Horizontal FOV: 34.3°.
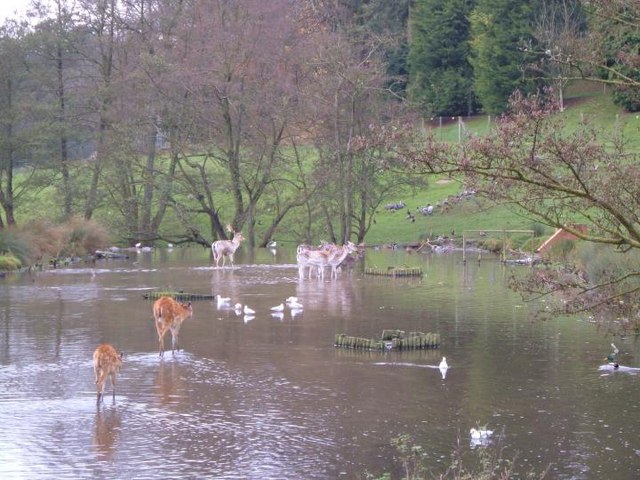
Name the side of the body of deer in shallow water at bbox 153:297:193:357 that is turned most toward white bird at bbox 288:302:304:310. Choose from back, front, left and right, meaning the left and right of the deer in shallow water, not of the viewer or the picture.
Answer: front

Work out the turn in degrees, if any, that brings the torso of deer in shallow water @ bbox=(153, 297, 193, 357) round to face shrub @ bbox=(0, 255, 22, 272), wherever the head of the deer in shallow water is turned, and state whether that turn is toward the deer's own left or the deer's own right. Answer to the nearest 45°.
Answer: approximately 45° to the deer's own left

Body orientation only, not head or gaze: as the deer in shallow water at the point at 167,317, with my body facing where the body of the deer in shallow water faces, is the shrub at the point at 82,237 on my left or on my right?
on my left

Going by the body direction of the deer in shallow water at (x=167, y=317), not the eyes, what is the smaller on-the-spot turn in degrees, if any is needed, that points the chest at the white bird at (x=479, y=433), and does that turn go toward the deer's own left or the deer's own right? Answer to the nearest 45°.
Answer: approximately 90° to the deer's own right

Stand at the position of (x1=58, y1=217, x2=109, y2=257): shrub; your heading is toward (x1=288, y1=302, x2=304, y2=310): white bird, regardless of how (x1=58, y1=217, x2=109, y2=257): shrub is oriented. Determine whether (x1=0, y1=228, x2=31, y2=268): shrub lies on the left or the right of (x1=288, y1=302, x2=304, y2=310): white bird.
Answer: right

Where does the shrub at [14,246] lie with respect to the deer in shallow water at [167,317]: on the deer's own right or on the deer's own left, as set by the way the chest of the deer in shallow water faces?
on the deer's own left

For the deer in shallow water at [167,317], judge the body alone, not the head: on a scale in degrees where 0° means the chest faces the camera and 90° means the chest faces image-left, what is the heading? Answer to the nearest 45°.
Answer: approximately 225°

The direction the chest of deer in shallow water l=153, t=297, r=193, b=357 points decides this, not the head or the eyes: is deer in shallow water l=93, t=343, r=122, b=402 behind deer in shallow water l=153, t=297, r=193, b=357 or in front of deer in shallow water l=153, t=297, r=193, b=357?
behind

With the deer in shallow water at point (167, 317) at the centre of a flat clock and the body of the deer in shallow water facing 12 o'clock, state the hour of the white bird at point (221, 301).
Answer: The white bird is roughly at 11 o'clock from the deer in shallow water.

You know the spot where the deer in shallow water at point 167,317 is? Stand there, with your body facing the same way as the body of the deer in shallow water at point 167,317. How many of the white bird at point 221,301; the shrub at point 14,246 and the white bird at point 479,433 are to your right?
1

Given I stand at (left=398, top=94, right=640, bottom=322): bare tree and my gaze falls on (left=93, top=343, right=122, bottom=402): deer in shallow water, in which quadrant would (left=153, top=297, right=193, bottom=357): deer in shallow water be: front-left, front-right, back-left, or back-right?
front-right

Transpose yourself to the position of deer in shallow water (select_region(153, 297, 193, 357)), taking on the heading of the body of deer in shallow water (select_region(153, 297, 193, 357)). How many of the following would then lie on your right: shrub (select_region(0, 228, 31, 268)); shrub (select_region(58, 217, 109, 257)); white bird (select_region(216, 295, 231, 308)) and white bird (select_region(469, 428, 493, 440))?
1
